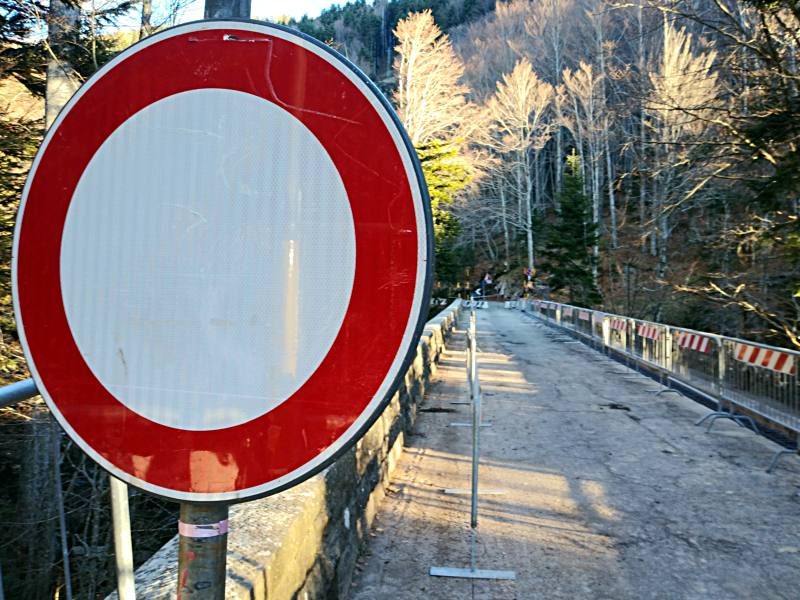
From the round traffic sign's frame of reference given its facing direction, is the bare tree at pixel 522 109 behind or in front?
behind

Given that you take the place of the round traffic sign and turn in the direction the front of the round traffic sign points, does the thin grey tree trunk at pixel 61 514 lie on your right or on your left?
on your right

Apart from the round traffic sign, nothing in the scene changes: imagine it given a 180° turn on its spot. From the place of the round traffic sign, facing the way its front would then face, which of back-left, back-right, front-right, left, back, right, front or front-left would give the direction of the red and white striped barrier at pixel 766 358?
front

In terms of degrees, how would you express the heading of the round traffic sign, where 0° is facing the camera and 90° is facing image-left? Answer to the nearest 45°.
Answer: approximately 45°

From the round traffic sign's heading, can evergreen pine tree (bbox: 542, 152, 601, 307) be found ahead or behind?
behind

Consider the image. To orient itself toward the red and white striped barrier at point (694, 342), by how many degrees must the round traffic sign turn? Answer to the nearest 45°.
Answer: approximately 180°

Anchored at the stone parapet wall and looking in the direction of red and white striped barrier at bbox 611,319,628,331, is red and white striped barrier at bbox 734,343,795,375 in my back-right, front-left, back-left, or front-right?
front-right

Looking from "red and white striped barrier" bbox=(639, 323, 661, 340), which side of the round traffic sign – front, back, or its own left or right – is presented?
back

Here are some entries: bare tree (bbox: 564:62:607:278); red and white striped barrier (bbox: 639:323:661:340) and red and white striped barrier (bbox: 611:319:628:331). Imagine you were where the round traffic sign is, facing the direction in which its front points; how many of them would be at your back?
3

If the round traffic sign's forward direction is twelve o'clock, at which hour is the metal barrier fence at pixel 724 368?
The metal barrier fence is roughly at 6 o'clock from the round traffic sign.

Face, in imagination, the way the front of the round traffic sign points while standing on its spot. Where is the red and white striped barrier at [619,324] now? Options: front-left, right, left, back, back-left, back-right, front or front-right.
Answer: back
